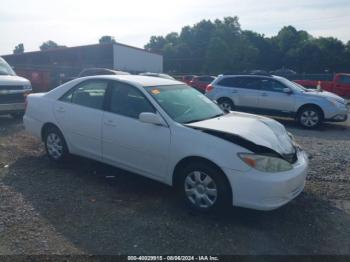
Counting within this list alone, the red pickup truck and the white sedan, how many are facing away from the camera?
0

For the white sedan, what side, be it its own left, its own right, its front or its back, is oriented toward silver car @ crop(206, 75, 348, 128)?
left

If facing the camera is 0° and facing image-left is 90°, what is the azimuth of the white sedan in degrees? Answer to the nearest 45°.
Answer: approximately 315°

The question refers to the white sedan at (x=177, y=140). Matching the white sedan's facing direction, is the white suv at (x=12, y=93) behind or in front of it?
behind

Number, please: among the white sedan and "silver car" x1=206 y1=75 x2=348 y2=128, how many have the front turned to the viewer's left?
0
